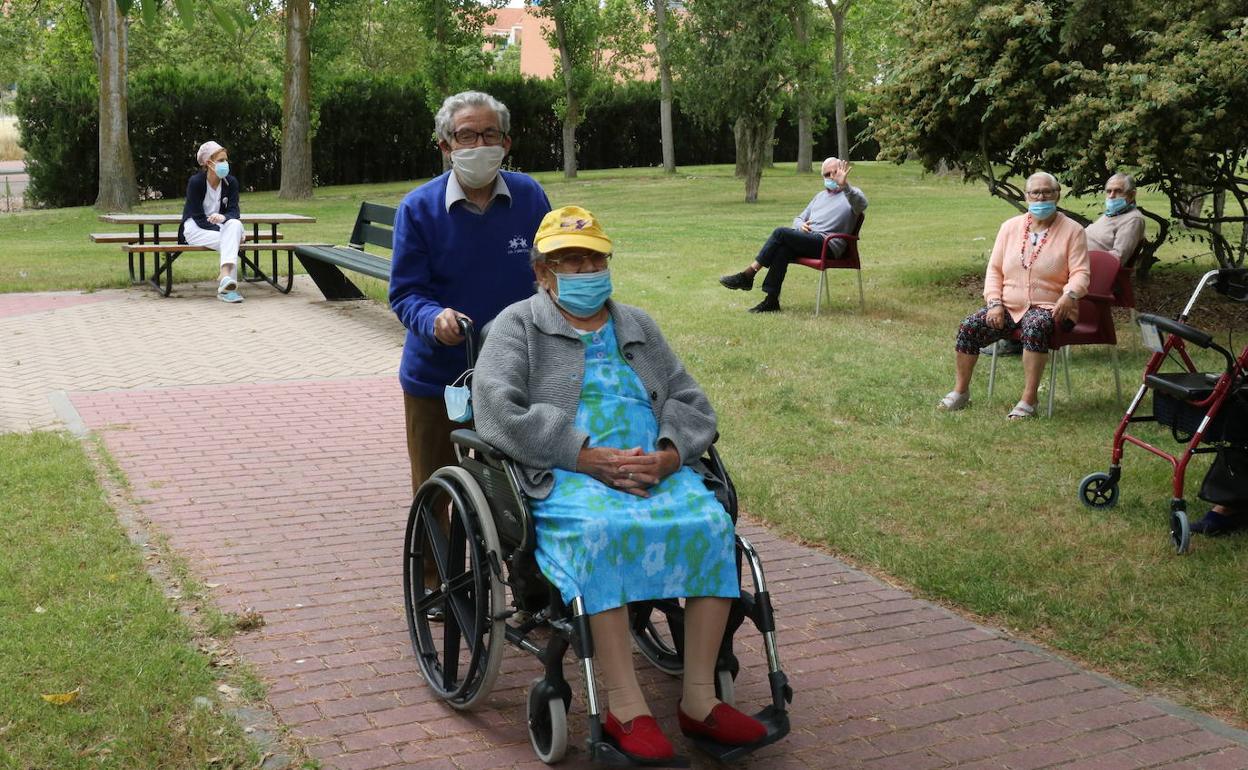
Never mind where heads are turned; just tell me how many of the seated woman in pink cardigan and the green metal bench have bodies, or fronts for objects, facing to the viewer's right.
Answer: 0

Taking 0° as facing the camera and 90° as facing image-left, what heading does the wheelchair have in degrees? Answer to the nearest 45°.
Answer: approximately 315°

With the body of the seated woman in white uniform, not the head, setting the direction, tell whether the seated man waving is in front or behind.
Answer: in front

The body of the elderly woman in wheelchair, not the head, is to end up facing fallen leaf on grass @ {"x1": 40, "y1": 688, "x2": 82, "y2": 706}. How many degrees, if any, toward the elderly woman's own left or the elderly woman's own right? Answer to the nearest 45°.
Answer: approximately 135° to the elderly woman's own right

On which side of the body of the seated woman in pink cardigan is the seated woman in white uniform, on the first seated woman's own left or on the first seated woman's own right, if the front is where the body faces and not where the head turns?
on the first seated woman's own right

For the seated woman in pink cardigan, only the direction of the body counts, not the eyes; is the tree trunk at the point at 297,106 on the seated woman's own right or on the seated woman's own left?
on the seated woman's own right

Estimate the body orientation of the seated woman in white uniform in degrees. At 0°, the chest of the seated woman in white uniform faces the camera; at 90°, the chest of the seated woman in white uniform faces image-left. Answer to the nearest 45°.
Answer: approximately 315°

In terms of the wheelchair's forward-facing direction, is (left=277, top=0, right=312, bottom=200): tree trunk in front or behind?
behind

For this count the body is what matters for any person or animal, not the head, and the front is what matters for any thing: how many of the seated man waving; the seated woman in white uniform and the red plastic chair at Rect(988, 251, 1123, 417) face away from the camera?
0

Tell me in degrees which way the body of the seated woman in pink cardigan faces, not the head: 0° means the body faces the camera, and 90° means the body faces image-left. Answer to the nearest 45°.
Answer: approximately 45°

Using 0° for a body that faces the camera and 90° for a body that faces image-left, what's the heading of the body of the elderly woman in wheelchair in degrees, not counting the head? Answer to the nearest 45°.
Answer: approximately 315°

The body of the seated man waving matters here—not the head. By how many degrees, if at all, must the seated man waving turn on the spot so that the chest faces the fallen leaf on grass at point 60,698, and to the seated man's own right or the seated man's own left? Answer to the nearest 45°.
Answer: approximately 45° to the seated man's own left

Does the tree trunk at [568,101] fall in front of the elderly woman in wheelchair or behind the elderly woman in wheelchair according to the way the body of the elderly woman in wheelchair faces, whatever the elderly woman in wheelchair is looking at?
behind
